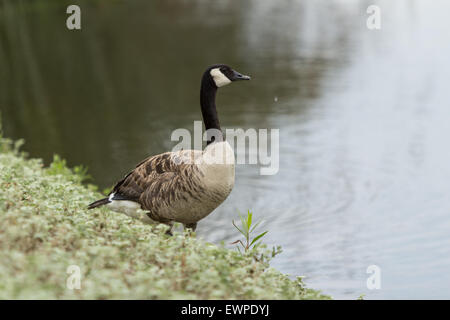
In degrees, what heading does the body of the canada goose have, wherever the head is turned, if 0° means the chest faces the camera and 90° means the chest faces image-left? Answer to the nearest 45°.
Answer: approximately 270°
